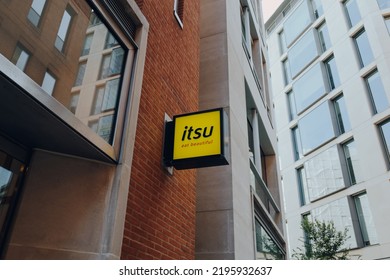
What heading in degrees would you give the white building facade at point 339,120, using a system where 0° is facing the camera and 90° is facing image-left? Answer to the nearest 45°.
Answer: approximately 45°
